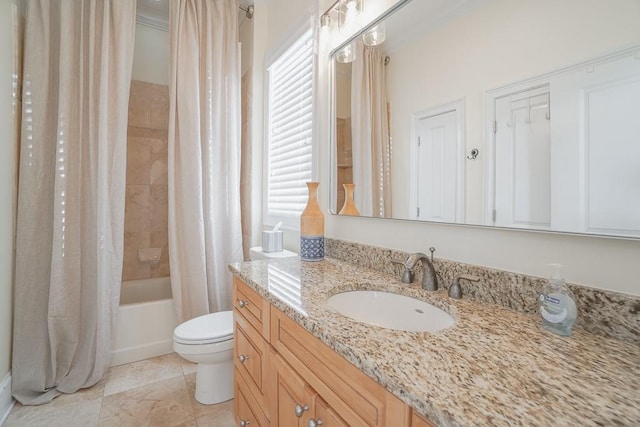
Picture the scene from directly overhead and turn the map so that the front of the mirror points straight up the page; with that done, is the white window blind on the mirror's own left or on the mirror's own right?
on the mirror's own right

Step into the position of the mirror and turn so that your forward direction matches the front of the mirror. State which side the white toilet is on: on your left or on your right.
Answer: on your right

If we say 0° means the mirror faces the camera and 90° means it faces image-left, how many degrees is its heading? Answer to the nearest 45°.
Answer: approximately 45°

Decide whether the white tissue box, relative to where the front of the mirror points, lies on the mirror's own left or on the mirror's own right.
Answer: on the mirror's own right

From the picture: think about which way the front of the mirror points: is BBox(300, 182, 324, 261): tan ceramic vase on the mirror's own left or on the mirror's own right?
on the mirror's own right

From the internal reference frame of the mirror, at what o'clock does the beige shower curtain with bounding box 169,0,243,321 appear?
The beige shower curtain is roughly at 2 o'clock from the mirror.

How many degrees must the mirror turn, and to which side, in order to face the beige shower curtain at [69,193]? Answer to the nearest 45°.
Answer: approximately 45° to its right
